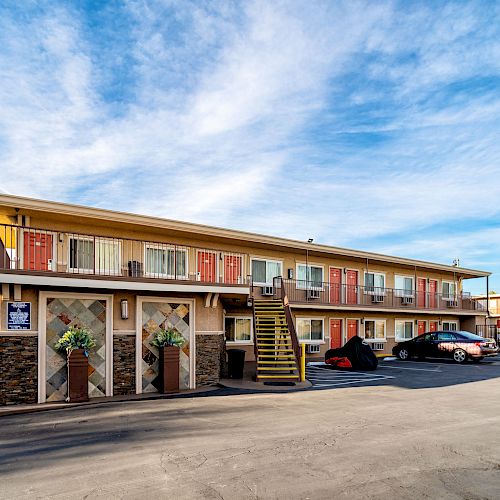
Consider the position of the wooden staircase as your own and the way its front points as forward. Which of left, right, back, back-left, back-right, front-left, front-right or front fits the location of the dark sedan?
back-left

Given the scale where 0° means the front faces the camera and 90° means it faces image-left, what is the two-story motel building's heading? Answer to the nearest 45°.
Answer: approximately 315°

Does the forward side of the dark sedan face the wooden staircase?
no

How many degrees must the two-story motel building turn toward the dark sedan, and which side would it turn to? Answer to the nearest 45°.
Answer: approximately 90° to its left

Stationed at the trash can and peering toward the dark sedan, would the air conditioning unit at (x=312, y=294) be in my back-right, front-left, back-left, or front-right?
front-left

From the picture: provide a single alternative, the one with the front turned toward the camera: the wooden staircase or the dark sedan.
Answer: the wooden staircase

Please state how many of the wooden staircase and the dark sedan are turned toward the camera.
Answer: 1

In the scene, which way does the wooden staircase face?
toward the camera
